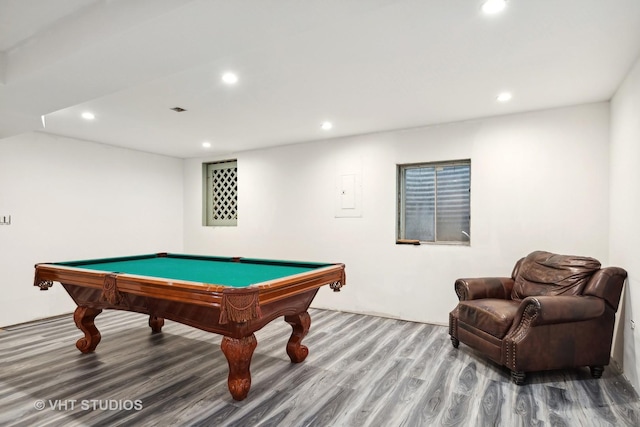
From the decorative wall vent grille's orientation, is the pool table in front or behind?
in front

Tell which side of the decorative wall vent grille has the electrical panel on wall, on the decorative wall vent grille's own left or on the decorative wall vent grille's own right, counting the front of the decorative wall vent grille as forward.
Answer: on the decorative wall vent grille's own left

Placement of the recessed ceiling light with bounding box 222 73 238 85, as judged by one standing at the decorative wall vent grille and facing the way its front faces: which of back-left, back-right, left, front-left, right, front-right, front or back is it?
front-left

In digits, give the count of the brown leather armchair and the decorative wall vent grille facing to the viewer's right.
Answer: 0

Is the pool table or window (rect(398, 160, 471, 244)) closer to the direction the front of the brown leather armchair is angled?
the pool table

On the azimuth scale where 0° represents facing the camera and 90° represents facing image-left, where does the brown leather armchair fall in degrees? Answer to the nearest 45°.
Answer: approximately 45°

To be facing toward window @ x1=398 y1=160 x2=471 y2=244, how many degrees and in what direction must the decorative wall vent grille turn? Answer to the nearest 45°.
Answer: approximately 90° to its left

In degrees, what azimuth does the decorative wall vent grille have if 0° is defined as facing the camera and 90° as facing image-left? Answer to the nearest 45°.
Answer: approximately 45°

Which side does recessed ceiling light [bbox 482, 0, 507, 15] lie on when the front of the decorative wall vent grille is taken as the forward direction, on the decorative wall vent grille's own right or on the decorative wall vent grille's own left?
on the decorative wall vent grille's own left
